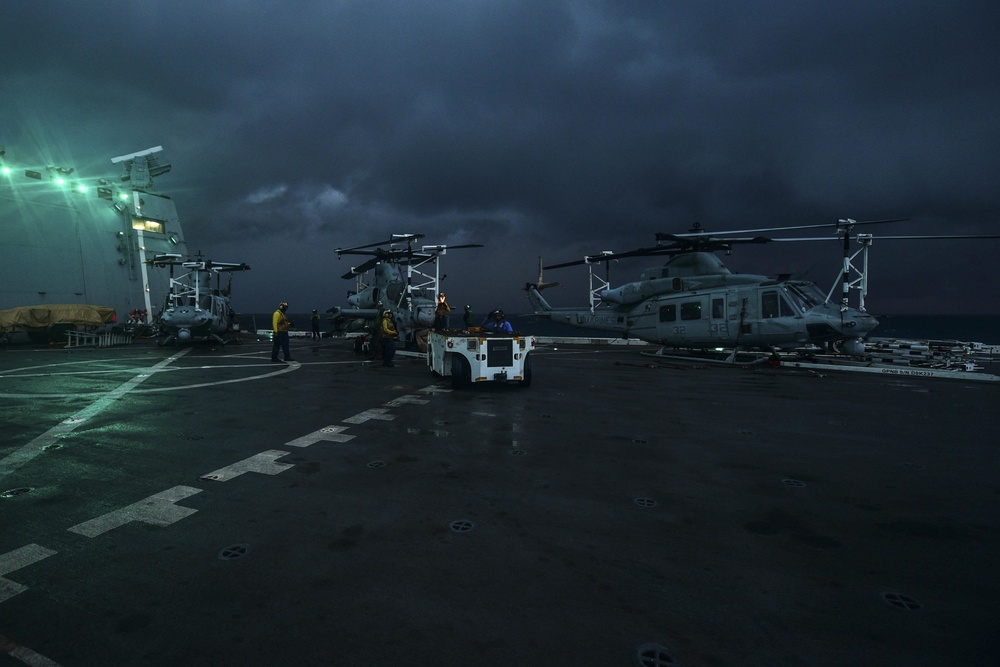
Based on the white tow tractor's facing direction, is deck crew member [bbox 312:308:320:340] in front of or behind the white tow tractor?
behind

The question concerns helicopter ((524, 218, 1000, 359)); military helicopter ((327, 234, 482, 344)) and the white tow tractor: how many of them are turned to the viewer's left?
0

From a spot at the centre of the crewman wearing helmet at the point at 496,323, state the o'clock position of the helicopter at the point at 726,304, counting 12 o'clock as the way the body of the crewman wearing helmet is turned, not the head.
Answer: The helicopter is roughly at 8 o'clock from the crewman wearing helmet.

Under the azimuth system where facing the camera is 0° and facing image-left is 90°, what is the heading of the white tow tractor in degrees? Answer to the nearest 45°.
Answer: approximately 315°

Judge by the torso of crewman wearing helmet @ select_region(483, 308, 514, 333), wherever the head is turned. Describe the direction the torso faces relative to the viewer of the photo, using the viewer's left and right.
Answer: facing the viewer

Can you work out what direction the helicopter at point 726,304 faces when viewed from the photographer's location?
facing the viewer and to the right of the viewer

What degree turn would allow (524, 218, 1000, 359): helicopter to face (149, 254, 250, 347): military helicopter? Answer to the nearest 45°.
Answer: approximately 135° to its right

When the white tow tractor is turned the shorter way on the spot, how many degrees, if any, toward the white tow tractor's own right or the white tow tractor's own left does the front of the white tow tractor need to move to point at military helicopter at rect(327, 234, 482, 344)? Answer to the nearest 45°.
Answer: approximately 135° to the white tow tractor's own left
